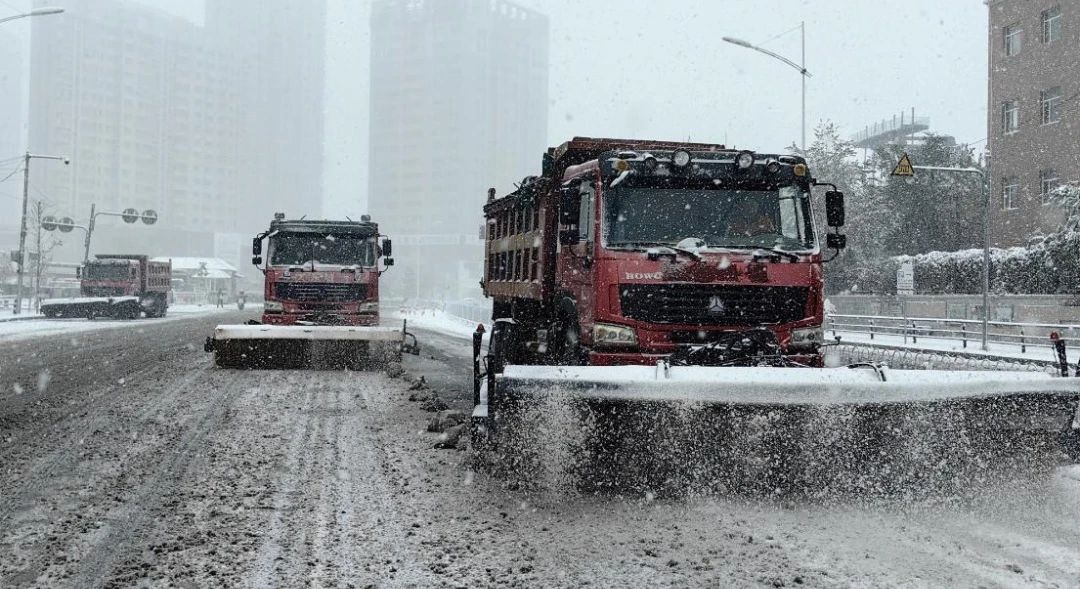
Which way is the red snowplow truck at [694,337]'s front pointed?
toward the camera

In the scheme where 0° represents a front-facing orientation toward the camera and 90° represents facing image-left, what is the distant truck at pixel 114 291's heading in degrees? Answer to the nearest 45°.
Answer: approximately 45°

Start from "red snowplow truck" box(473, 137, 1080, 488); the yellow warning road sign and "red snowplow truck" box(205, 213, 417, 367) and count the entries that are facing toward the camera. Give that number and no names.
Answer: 3

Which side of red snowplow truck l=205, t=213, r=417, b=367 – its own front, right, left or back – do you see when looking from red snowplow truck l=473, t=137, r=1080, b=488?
front

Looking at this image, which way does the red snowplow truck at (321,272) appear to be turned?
toward the camera

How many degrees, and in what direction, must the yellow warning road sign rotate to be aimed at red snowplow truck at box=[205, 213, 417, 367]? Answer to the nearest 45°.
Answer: approximately 45° to its right

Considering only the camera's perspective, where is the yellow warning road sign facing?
facing the viewer

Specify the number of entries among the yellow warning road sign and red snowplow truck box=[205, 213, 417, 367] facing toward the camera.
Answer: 2

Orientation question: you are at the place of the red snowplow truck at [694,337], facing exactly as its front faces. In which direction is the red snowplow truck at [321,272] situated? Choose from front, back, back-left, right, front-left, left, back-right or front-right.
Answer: back-right

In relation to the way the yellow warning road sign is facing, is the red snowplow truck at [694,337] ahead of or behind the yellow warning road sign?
ahead

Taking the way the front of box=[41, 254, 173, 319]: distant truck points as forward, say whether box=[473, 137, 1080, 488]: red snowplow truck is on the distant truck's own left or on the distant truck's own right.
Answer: on the distant truck's own left

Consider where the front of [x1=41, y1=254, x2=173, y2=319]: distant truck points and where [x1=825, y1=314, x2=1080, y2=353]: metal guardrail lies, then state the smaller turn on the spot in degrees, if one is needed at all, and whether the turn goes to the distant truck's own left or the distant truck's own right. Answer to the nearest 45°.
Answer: approximately 90° to the distant truck's own left
